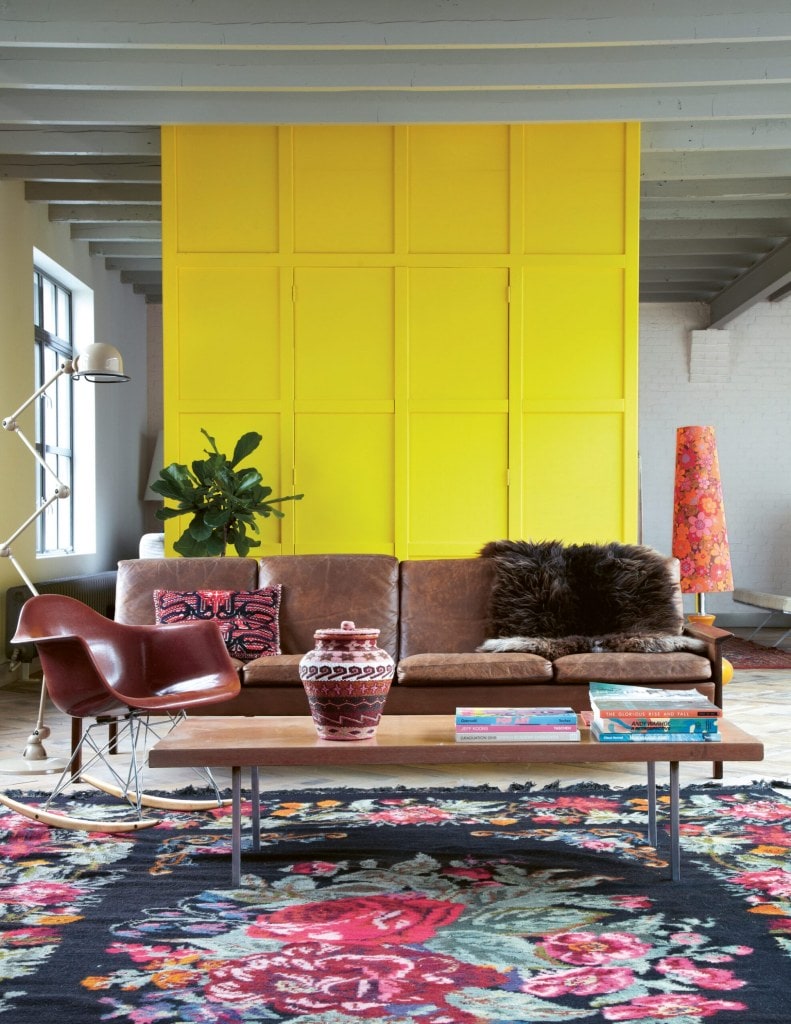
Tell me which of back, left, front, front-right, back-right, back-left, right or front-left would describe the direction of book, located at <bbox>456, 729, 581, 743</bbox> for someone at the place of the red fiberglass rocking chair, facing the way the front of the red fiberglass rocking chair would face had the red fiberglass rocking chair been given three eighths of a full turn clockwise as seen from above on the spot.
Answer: back-left

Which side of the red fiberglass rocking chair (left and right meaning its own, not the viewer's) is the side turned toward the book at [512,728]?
front

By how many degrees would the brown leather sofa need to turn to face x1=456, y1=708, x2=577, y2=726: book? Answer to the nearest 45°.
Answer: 0° — it already faces it

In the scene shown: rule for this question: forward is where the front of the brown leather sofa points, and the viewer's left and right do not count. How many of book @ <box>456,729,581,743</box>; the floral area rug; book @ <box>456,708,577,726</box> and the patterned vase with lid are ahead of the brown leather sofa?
4

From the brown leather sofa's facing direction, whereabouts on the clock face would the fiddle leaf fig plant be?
The fiddle leaf fig plant is roughly at 5 o'clock from the brown leather sofa.

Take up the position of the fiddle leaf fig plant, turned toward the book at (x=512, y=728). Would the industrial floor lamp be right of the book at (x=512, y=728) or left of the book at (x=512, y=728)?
right

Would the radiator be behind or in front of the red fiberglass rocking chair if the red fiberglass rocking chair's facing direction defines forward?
behind

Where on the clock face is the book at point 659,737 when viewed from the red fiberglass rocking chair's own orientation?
The book is roughly at 12 o'clock from the red fiberglass rocking chair.

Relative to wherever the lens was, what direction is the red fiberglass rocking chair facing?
facing the viewer and to the right of the viewer

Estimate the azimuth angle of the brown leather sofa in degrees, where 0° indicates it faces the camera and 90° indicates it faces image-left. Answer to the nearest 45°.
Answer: approximately 0°

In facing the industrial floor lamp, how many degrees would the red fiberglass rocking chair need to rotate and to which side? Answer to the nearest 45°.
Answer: approximately 135° to its left

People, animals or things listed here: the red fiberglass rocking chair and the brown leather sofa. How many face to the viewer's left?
0

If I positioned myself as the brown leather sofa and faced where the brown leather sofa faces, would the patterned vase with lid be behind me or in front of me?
in front

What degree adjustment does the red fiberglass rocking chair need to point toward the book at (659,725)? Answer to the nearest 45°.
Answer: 0° — it already faces it
